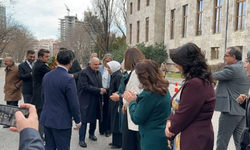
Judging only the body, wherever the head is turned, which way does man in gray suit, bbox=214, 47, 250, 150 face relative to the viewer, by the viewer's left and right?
facing to the left of the viewer

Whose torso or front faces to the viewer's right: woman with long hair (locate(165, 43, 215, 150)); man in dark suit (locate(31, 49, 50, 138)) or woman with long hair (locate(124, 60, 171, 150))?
the man in dark suit

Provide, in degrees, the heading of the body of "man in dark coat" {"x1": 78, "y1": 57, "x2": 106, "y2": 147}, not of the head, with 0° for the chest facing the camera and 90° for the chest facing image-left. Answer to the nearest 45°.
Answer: approximately 315°

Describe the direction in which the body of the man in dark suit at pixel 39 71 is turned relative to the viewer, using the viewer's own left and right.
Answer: facing to the right of the viewer

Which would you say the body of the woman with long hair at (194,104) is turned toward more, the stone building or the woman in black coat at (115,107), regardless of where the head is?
the woman in black coat

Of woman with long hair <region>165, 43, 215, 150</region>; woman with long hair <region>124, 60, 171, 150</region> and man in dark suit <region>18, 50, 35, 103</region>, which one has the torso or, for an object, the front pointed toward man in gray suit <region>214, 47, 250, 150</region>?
the man in dark suit

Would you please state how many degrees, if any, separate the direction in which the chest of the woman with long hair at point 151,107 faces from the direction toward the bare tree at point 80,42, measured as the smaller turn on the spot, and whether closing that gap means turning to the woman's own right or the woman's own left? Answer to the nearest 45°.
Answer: approximately 45° to the woman's own right

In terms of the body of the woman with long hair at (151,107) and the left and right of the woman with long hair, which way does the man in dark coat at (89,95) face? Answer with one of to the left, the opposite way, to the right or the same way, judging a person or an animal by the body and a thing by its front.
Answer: the opposite way

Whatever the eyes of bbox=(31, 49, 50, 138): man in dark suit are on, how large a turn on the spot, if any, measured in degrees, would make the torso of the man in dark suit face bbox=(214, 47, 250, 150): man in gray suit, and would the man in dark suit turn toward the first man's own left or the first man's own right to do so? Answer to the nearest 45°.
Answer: approximately 45° to the first man's own right

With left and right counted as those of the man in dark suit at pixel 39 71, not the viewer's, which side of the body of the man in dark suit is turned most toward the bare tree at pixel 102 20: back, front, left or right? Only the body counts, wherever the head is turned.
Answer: left
